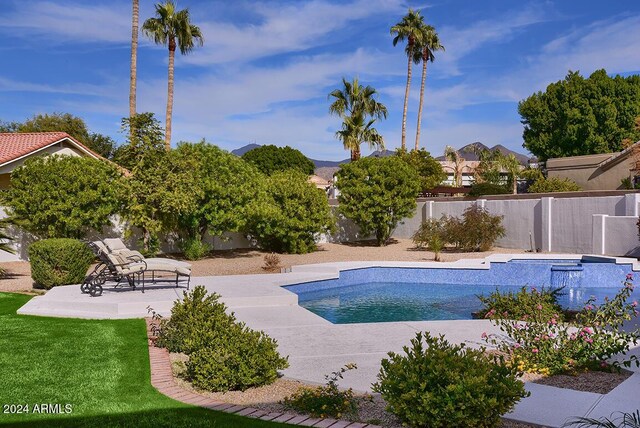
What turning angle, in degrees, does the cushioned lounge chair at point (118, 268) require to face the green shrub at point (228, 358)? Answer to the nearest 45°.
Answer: approximately 90° to its right

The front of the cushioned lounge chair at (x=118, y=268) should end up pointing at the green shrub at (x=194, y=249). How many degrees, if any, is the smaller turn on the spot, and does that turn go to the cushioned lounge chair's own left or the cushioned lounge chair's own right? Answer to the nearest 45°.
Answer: approximately 90° to the cushioned lounge chair's own left

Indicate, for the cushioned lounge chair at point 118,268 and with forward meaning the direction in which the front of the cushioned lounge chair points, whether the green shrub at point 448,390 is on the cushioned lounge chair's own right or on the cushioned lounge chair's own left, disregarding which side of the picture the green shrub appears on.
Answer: on the cushioned lounge chair's own right

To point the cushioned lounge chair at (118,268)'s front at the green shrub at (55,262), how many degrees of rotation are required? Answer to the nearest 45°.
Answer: approximately 135° to its left

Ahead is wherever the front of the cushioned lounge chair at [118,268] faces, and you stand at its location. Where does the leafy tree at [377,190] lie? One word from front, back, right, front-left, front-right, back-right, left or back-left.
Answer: front-left

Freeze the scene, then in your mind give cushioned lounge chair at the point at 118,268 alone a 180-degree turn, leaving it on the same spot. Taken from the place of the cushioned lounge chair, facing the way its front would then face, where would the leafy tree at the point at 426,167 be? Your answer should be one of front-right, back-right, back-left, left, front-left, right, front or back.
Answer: back-right

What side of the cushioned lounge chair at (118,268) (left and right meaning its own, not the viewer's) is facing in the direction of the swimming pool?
front

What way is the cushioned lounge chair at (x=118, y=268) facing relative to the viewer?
to the viewer's right

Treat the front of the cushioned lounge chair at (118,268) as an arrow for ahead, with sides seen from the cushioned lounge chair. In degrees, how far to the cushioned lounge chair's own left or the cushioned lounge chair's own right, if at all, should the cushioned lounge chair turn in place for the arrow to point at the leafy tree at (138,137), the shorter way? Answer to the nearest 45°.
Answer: approximately 90° to the cushioned lounge chair's own left

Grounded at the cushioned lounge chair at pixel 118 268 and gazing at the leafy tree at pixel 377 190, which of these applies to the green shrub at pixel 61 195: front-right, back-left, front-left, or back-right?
front-left

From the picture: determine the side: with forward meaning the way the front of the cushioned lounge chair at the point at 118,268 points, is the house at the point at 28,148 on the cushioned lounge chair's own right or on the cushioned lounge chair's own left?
on the cushioned lounge chair's own left

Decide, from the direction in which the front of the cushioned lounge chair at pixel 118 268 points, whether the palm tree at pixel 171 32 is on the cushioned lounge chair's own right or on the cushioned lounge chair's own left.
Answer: on the cushioned lounge chair's own left

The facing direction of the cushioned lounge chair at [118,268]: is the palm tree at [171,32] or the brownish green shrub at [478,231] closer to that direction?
the brownish green shrub

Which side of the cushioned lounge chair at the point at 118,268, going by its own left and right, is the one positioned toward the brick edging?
right

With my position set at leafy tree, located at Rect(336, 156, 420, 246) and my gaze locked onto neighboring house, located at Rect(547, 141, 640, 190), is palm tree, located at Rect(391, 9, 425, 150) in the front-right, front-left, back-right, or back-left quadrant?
front-left
